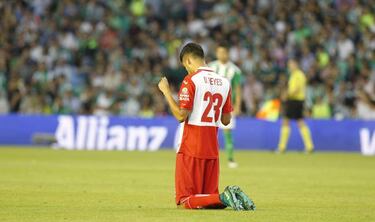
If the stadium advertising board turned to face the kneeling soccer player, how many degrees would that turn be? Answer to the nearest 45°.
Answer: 0° — it already faces them

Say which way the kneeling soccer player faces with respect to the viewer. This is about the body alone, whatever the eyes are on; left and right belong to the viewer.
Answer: facing away from the viewer and to the left of the viewer

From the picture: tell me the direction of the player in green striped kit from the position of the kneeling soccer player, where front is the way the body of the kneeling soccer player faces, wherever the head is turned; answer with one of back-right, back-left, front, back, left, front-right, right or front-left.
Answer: front-right

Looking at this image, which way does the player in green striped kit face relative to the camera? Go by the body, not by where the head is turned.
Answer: toward the camera

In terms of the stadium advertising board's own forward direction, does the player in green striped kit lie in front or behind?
in front

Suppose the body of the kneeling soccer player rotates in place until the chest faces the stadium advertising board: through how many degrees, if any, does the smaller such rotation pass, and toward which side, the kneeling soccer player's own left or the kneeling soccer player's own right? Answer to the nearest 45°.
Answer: approximately 45° to the kneeling soccer player's own right

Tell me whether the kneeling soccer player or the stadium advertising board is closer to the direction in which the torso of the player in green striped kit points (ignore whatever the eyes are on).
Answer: the kneeling soccer player

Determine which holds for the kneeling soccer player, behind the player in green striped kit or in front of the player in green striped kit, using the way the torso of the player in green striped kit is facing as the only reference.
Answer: in front

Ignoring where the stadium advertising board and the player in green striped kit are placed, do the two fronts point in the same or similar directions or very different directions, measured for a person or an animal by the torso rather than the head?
same or similar directions

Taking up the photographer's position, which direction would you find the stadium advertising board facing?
facing the viewer
